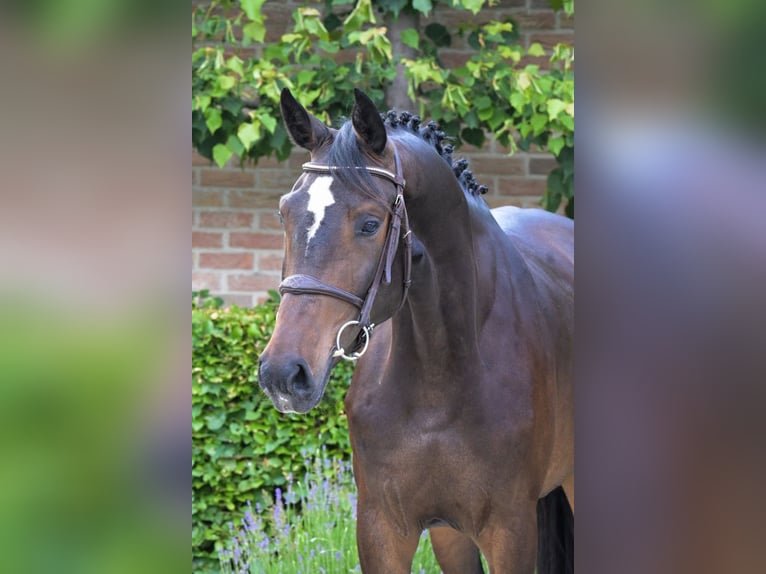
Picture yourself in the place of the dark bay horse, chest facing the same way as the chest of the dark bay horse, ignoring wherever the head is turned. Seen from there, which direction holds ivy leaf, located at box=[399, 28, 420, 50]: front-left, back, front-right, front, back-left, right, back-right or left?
back-right

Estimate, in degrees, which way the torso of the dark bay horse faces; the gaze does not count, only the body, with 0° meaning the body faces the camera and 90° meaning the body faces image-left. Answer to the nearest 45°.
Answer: approximately 45°

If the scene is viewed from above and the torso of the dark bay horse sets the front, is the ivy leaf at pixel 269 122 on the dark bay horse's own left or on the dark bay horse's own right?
on the dark bay horse's own right

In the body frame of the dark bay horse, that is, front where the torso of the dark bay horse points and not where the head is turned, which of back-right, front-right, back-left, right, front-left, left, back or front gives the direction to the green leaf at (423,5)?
back-right

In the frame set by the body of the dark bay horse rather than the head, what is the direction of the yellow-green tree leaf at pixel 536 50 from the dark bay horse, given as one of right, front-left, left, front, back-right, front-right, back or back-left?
back-right

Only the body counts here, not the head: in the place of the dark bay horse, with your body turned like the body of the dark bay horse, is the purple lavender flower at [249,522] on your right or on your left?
on your right

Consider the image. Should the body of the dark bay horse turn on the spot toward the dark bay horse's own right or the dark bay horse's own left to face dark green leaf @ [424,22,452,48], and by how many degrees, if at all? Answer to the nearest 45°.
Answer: approximately 135° to the dark bay horse's own right
